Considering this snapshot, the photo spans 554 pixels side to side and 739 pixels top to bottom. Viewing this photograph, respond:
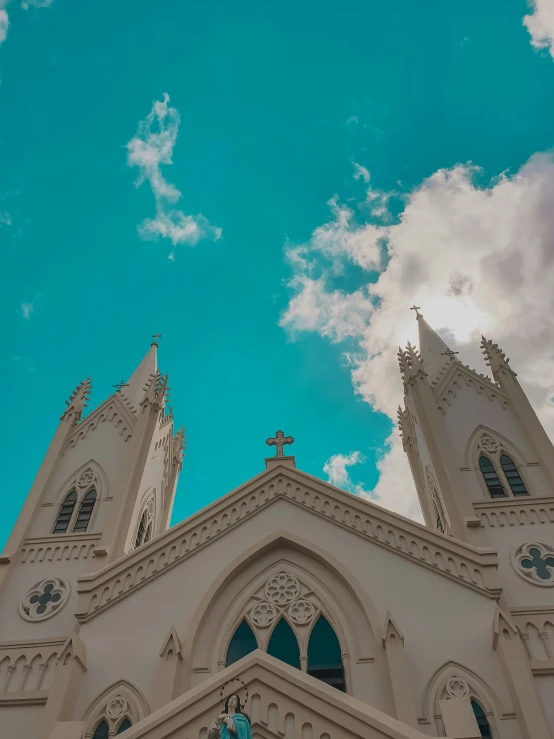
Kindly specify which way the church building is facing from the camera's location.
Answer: facing the viewer
